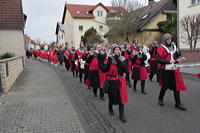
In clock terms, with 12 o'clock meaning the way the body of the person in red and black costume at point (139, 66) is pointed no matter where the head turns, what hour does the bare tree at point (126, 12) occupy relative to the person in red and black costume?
The bare tree is roughly at 6 o'clock from the person in red and black costume.

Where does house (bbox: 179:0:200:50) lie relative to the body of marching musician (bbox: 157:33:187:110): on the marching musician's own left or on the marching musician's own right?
on the marching musician's own left

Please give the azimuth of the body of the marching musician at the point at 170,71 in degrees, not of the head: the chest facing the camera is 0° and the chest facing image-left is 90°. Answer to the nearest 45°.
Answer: approximately 315°

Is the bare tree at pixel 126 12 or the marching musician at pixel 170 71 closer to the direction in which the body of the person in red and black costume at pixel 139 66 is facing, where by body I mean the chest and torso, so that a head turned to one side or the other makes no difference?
the marching musician

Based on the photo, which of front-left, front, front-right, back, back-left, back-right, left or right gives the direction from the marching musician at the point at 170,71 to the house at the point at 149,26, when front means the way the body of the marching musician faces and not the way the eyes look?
back-left

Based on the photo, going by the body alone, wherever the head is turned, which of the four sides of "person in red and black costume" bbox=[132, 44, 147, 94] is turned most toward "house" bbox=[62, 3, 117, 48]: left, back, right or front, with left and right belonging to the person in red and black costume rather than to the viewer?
back

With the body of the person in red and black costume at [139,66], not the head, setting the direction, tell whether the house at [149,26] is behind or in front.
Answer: behind

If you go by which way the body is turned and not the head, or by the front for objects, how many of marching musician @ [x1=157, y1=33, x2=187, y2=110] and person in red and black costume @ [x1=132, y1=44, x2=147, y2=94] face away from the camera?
0

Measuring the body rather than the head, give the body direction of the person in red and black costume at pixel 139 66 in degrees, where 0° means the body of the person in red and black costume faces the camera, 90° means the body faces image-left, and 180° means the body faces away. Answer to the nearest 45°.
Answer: approximately 0°

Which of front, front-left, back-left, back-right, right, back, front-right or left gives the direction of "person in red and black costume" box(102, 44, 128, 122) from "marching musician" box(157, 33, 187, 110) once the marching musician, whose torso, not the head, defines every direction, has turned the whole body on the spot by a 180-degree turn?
left
